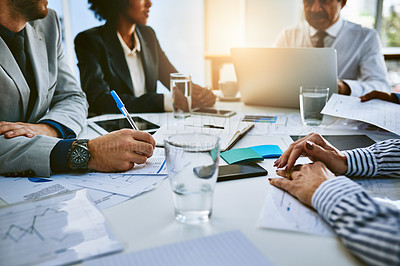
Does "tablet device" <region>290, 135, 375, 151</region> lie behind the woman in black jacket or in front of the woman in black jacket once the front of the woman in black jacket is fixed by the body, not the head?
in front

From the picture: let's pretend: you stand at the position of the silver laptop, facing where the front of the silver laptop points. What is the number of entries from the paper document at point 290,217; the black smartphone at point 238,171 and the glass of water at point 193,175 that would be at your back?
3

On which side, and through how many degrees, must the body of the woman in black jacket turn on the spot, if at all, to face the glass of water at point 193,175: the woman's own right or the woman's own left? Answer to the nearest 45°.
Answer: approximately 45° to the woman's own right

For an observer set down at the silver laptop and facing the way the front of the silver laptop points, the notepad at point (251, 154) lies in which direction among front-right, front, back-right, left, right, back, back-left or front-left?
back

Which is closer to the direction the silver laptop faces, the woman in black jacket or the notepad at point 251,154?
the woman in black jacket

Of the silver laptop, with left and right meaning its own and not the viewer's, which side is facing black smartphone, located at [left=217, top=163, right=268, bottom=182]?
back

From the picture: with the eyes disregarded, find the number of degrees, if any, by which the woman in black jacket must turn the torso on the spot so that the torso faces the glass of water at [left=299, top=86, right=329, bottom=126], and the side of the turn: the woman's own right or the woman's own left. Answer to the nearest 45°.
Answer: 0° — they already face it

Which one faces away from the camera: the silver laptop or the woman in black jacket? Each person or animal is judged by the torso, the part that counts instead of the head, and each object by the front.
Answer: the silver laptop

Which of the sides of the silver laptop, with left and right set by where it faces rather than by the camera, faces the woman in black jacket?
left

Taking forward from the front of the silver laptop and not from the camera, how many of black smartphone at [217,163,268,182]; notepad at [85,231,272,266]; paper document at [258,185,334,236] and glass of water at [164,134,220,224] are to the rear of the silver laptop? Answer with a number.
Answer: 4

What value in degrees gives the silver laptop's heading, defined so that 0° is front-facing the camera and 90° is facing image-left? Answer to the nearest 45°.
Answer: approximately 180°

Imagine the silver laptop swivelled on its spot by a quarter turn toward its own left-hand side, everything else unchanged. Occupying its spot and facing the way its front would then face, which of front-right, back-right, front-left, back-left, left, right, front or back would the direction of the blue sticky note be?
left

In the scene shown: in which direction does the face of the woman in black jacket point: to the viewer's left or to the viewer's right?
to the viewer's right

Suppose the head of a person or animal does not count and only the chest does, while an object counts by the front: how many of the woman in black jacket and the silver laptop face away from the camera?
1

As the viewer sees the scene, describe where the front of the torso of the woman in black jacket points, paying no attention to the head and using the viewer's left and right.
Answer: facing the viewer and to the right of the viewer

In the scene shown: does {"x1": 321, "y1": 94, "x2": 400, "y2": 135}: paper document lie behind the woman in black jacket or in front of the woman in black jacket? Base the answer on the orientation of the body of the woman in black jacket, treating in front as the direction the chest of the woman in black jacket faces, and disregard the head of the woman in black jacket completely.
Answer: in front
